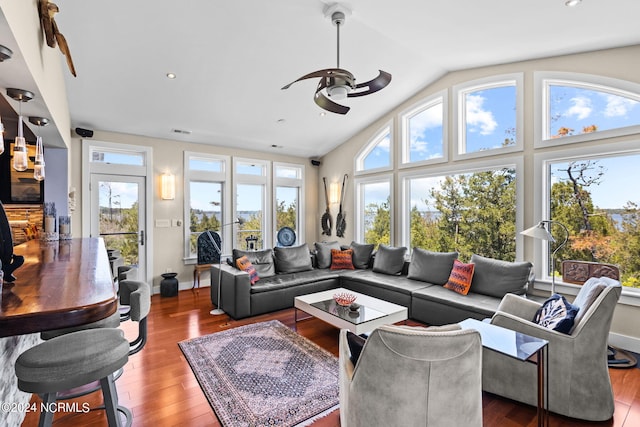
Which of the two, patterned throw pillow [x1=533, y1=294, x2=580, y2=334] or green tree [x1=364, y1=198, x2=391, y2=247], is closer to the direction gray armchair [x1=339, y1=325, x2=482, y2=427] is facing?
the green tree

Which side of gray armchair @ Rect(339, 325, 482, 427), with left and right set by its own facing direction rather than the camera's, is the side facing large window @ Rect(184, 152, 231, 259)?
front

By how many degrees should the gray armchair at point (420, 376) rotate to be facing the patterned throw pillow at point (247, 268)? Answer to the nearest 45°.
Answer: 0° — it already faces it

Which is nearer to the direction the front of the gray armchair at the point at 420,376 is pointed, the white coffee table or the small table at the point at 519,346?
the white coffee table

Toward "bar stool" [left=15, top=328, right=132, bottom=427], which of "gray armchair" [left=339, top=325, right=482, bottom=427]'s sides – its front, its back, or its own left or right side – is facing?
left

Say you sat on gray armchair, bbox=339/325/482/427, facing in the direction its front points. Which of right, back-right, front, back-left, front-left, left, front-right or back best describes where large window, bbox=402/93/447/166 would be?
front-right

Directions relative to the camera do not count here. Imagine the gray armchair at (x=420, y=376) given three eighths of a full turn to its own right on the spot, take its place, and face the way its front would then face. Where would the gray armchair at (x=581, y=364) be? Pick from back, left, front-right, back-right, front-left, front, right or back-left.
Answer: front-left

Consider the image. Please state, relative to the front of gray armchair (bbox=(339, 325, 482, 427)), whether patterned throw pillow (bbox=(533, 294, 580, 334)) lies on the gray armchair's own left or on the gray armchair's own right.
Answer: on the gray armchair's own right

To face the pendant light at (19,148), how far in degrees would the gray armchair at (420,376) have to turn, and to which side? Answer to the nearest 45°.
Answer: approximately 45° to its left

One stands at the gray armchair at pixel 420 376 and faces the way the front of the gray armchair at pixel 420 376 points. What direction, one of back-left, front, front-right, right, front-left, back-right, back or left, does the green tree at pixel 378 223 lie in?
front-right

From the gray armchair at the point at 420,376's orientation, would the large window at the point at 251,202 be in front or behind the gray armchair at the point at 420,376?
in front

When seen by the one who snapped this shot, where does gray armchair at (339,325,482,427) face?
facing away from the viewer and to the left of the viewer

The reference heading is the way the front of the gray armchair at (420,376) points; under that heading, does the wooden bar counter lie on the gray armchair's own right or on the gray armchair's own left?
on the gray armchair's own left

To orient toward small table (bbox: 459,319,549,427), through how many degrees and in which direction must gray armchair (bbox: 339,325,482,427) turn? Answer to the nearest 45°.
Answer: approximately 90° to its right

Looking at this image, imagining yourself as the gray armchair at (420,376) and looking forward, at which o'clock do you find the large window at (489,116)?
The large window is roughly at 2 o'clock from the gray armchair.

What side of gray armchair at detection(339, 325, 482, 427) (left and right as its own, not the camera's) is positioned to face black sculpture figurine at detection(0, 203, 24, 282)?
left
